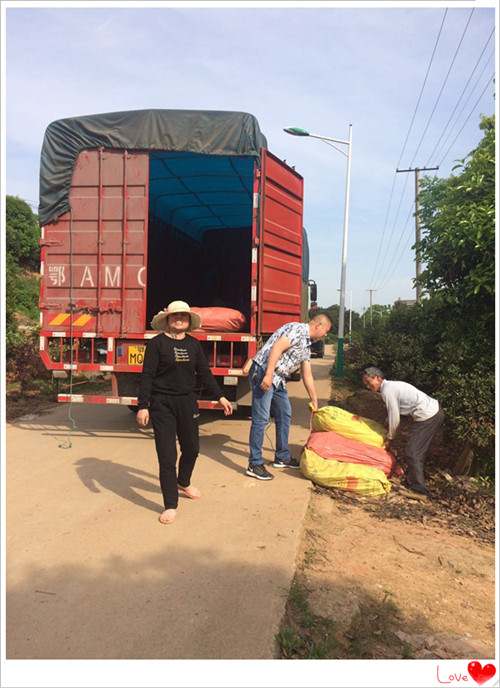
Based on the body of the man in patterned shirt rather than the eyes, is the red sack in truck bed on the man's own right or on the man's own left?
on the man's own left

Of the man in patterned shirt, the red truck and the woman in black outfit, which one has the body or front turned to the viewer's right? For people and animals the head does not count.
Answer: the man in patterned shirt

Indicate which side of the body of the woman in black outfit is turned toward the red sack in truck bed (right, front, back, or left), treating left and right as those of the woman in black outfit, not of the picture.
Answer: back

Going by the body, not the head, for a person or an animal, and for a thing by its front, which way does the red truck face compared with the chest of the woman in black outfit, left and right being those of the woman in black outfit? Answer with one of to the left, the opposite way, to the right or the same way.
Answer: the opposite way

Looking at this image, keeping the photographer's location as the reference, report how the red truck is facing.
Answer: facing away from the viewer

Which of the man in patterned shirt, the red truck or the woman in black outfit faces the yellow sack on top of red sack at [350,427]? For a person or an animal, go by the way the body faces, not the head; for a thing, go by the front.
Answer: the man in patterned shirt

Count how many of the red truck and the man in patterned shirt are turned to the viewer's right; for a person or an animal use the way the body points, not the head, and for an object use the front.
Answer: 1

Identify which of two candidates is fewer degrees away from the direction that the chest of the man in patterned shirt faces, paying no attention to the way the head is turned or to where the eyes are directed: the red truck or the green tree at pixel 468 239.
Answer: the green tree

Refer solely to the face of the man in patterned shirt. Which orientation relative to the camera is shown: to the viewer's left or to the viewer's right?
to the viewer's right

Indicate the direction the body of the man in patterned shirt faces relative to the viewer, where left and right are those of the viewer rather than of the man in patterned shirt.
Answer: facing to the right of the viewer

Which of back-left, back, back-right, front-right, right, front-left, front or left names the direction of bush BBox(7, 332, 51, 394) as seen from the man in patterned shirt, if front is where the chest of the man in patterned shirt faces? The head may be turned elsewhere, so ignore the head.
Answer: back-left

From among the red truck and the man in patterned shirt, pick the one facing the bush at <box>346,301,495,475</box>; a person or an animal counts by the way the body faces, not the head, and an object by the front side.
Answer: the man in patterned shirt
